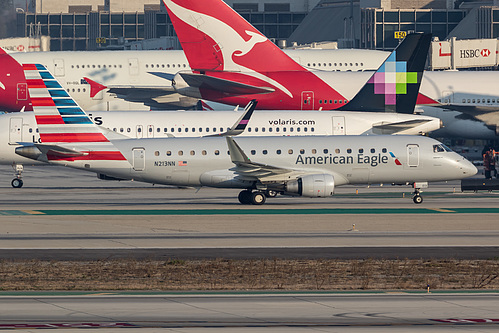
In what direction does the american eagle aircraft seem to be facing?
to the viewer's right
